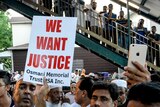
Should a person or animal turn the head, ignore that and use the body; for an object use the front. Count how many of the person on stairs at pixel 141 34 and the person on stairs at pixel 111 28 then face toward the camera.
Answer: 2

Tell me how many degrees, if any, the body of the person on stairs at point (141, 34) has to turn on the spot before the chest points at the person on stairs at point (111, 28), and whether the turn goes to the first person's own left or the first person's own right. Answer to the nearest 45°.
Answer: approximately 45° to the first person's own right

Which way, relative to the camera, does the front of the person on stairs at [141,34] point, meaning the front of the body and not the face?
toward the camera

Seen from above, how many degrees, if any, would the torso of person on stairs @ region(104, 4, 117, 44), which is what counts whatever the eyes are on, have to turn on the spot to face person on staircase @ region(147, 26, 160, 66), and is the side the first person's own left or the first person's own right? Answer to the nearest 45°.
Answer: approximately 90° to the first person's own left

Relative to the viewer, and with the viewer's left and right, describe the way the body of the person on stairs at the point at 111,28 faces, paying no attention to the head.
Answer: facing the viewer

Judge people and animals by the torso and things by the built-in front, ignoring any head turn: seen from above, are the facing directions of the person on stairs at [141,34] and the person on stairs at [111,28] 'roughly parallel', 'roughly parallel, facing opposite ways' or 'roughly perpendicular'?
roughly parallel
